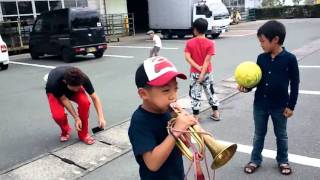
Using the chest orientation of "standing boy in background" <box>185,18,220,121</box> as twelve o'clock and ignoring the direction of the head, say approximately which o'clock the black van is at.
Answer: The black van is roughly at 11 o'clock from the standing boy in background.

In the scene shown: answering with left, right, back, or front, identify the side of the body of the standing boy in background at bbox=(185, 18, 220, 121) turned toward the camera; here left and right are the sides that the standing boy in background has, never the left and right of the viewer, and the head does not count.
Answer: back

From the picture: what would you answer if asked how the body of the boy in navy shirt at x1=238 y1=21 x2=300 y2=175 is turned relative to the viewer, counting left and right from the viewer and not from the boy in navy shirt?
facing the viewer and to the left of the viewer

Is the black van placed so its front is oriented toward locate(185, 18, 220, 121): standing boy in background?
no

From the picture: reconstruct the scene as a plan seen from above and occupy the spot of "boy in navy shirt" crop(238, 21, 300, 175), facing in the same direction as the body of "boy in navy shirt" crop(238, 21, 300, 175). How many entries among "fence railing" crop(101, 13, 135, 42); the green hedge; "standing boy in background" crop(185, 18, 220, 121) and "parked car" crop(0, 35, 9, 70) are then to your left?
0

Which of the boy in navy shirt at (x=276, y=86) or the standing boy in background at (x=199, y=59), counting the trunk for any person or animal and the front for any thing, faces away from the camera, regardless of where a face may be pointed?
the standing boy in background

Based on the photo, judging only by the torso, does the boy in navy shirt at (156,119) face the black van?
no

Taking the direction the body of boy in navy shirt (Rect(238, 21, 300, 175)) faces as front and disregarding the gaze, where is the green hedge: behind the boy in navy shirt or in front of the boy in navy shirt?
behind

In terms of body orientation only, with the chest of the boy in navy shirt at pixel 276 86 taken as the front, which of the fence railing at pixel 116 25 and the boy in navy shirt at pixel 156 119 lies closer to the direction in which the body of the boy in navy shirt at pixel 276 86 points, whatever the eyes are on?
the boy in navy shirt

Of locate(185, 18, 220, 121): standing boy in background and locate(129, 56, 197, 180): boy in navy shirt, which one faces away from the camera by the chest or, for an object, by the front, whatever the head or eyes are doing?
the standing boy in background

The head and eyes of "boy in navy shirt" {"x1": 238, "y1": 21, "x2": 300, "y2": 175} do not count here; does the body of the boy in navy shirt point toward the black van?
no

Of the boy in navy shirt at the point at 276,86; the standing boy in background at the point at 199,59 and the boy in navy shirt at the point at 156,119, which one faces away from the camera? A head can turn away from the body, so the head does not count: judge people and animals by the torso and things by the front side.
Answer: the standing boy in background

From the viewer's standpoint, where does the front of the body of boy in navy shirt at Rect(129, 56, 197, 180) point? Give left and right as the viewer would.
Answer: facing the viewer and to the right of the viewer
